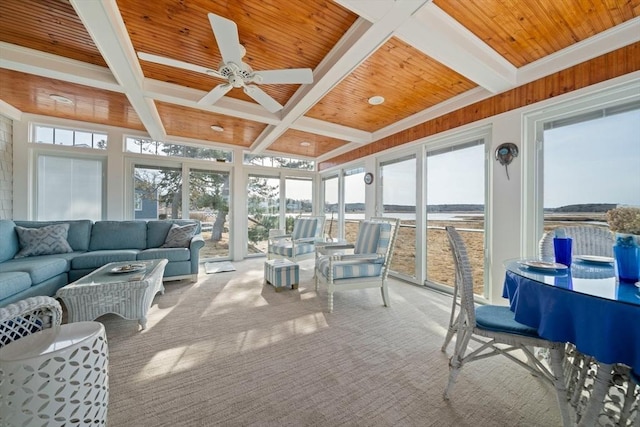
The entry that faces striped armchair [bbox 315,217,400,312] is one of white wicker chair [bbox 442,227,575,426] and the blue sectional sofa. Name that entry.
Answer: the blue sectional sofa

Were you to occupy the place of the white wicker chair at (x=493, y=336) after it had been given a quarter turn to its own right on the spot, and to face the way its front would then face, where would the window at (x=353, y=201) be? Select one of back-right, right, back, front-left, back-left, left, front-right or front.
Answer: back-right

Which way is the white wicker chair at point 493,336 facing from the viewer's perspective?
to the viewer's right

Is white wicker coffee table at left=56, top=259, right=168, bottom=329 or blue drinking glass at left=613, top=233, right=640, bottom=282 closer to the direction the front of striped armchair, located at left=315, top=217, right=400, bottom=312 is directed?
the white wicker coffee table

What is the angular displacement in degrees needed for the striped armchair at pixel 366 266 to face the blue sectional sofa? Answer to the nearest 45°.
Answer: approximately 45° to its right

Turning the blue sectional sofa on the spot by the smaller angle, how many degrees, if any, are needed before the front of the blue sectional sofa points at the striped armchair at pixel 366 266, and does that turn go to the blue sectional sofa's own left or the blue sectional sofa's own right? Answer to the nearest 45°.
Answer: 0° — it already faces it

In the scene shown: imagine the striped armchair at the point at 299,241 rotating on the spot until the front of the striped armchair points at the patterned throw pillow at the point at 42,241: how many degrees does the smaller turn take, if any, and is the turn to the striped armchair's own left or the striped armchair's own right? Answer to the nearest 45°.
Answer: approximately 45° to the striped armchair's own right

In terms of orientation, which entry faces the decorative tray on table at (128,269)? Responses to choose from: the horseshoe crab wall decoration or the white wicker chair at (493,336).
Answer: the horseshoe crab wall decoration

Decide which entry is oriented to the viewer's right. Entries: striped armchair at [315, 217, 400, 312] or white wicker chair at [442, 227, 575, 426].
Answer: the white wicker chair

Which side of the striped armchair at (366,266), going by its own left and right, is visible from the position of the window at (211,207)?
right
